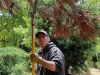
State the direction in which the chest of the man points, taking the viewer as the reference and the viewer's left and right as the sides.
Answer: facing the viewer and to the left of the viewer

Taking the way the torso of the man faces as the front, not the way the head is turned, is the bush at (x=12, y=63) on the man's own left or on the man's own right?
on the man's own right
